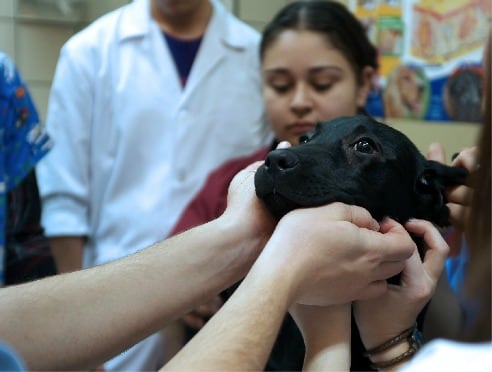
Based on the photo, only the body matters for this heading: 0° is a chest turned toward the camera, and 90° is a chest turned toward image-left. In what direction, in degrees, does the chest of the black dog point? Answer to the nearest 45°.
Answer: approximately 45°

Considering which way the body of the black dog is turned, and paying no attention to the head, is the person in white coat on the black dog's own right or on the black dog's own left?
on the black dog's own right
